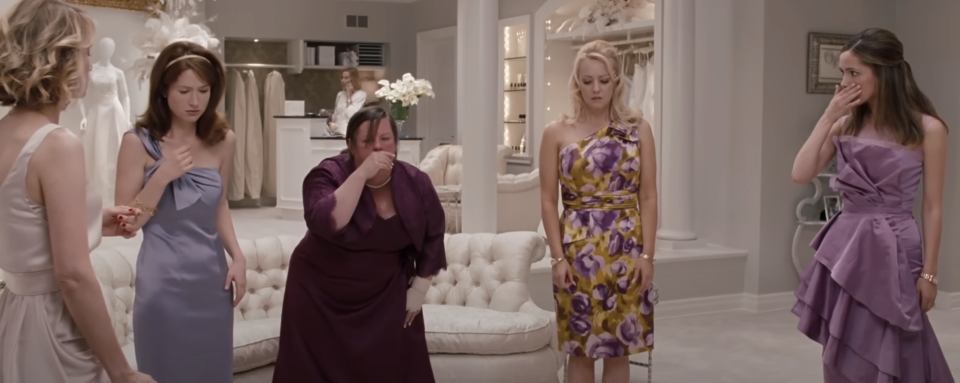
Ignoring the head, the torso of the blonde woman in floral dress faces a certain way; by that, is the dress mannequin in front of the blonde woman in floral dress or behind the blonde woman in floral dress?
behind

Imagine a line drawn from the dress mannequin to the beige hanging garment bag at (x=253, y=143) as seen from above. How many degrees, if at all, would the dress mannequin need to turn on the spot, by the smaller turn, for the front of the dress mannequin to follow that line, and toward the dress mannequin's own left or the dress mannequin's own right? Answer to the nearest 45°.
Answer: approximately 135° to the dress mannequin's own left

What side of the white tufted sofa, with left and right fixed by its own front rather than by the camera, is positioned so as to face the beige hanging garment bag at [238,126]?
back

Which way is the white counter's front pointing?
toward the camera

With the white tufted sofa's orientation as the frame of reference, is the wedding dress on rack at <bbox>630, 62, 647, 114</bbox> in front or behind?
behind

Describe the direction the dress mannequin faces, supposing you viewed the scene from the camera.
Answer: facing the viewer

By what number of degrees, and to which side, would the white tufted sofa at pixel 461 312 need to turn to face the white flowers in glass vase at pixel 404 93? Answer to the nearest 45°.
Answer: approximately 180°

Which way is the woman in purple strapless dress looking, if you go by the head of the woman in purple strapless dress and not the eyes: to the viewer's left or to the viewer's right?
to the viewer's left

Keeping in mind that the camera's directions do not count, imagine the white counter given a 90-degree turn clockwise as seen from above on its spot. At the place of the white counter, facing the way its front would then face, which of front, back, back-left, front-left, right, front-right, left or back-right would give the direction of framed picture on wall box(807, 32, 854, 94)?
back-left

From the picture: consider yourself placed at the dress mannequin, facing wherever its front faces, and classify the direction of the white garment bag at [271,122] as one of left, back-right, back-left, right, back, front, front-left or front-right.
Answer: back-left

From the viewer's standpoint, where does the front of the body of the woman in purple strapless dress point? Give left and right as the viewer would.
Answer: facing the viewer and to the left of the viewer

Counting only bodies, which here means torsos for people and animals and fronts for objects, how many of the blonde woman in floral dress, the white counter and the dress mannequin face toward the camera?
3
